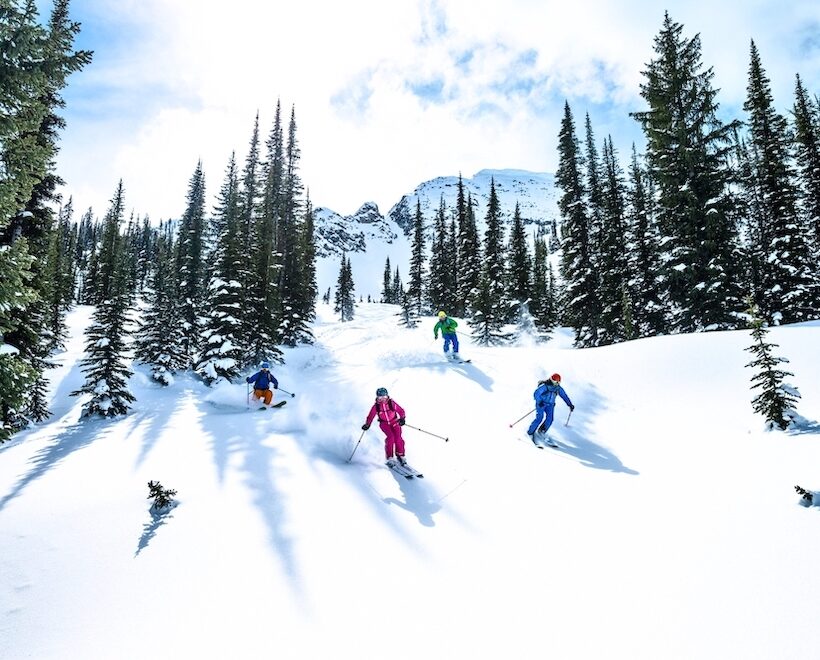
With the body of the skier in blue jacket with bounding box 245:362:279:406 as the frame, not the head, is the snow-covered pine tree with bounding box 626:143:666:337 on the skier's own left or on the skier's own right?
on the skier's own left

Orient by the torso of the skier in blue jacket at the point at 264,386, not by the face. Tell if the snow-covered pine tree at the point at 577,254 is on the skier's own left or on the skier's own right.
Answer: on the skier's own left

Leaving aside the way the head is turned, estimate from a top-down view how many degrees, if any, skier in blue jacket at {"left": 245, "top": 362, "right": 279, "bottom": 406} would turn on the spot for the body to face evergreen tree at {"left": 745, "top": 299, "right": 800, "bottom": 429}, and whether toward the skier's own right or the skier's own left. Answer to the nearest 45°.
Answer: approximately 45° to the skier's own left

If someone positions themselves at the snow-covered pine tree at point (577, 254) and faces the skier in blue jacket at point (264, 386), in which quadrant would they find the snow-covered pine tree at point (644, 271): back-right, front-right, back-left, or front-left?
back-left

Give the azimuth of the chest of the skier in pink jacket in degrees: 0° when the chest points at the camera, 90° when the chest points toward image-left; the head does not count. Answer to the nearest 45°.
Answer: approximately 0°

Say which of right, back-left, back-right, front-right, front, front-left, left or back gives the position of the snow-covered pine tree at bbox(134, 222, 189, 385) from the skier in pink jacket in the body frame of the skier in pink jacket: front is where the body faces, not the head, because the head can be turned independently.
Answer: back-right

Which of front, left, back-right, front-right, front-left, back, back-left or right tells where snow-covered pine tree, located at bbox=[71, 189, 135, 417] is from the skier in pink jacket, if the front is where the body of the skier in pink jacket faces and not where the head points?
back-right

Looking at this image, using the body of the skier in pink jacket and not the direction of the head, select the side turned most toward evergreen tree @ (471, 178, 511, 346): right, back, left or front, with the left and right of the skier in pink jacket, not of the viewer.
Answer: back

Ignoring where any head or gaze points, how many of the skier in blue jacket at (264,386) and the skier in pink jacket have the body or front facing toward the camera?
2

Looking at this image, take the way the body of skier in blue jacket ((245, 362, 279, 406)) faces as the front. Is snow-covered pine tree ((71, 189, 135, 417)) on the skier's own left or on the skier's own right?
on the skier's own right

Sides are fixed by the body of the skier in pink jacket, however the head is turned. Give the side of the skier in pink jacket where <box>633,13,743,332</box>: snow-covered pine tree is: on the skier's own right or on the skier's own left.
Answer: on the skier's own left
